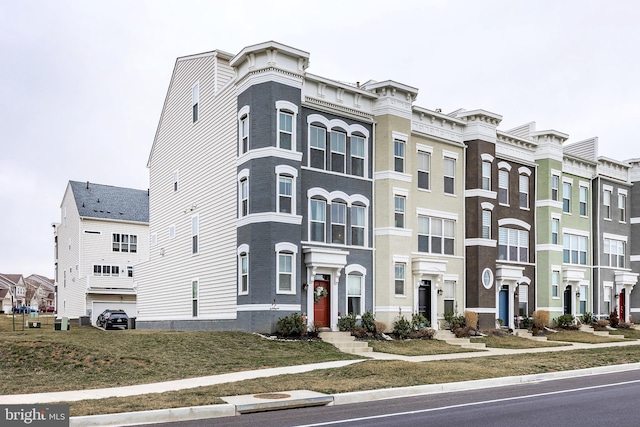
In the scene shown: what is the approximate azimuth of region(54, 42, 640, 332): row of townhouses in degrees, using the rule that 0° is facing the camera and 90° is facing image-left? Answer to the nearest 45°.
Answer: approximately 315°

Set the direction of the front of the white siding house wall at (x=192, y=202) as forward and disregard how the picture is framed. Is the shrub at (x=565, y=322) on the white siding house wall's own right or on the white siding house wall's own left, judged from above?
on the white siding house wall's own left

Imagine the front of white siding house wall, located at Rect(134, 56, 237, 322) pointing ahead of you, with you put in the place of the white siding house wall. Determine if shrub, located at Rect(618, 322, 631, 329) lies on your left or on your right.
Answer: on your left

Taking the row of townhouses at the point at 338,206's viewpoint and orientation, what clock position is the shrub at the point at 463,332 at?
The shrub is roughly at 10 o'clock from the row of townhouses.

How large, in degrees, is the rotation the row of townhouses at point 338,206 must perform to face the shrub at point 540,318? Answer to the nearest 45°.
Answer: approximately 90° to its left

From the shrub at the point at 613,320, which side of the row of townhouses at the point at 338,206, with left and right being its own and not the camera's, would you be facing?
left

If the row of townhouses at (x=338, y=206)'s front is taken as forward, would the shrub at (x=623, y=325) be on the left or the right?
on its left
